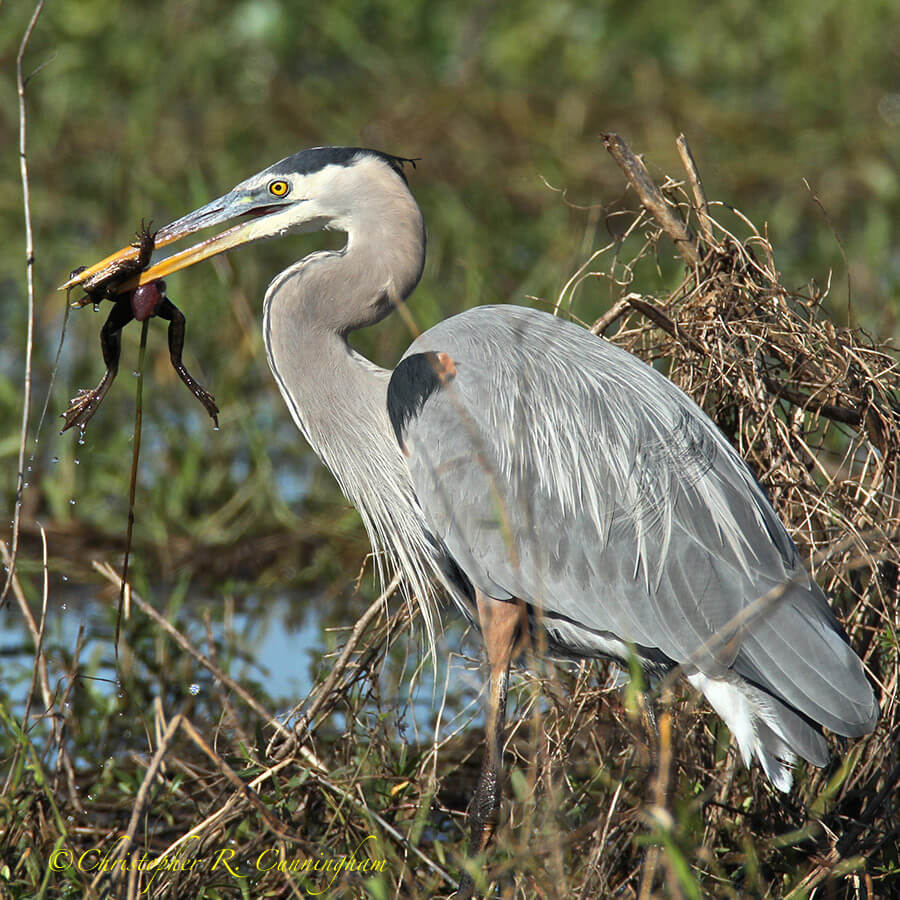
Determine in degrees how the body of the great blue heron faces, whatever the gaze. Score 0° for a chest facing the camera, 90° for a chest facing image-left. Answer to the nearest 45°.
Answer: approximately 90°
